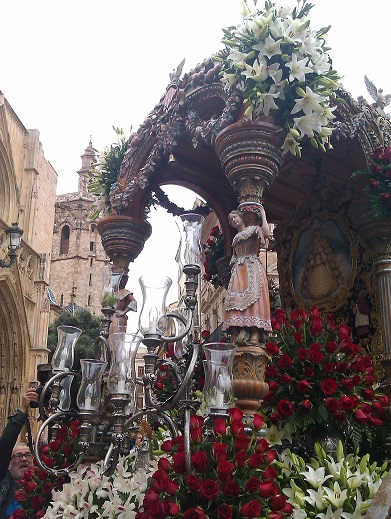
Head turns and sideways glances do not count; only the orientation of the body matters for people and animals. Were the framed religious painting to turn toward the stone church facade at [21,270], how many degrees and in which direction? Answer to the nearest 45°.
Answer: approximately 135° to its right

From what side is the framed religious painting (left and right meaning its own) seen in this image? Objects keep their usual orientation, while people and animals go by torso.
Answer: front

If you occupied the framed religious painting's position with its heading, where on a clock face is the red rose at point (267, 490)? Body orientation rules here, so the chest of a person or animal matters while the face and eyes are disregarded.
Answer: The red rose is roughly at 12 o'clock from the framed religious painting.

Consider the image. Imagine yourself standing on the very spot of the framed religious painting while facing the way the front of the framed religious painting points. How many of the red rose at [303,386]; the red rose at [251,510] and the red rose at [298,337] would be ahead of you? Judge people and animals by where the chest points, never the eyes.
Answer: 3

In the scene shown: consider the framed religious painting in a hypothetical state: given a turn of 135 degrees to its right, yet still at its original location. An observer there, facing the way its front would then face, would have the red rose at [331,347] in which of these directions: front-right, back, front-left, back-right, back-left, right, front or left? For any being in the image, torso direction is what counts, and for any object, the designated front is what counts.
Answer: back-left

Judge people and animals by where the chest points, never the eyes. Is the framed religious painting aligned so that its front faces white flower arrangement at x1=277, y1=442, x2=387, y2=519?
yes

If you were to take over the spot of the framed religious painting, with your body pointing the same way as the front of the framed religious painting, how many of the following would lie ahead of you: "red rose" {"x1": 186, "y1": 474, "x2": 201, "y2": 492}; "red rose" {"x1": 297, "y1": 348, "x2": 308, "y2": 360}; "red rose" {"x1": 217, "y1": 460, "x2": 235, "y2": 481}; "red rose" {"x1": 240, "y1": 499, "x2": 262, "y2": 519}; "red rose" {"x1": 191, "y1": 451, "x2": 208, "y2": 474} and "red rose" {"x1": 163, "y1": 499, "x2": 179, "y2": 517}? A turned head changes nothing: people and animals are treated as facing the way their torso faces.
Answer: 6

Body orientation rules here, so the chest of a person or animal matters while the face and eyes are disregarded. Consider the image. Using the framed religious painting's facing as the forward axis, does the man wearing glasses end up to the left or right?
on its right

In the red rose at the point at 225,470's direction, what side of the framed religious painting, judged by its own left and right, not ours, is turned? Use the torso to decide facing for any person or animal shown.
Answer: front

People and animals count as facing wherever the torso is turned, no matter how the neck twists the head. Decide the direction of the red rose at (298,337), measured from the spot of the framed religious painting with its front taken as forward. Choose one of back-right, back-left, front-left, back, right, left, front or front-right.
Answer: front

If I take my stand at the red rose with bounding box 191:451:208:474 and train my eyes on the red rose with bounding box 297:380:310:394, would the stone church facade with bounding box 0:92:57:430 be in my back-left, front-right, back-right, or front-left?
front-left

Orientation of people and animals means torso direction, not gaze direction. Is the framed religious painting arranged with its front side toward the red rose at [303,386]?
yes

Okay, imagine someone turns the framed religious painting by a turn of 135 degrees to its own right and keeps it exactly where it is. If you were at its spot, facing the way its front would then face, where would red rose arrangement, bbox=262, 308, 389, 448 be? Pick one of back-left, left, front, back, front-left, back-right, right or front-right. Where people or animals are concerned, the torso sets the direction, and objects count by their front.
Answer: back-left

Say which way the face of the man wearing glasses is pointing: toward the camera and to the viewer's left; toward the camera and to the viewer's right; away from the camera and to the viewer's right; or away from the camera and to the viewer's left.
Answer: toward the camera and to the viewer's right

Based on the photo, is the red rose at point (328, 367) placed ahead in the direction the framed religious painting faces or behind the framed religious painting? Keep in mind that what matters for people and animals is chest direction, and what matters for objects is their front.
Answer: ahead

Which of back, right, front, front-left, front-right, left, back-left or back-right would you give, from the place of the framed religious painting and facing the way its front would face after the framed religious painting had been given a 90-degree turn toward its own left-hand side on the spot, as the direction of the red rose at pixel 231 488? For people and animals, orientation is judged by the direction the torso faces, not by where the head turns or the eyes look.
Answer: right

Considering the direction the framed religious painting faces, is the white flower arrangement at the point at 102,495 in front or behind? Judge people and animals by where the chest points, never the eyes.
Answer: in front

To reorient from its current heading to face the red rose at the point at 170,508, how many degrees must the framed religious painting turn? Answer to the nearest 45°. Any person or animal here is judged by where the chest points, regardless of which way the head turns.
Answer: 0° — it already faces it

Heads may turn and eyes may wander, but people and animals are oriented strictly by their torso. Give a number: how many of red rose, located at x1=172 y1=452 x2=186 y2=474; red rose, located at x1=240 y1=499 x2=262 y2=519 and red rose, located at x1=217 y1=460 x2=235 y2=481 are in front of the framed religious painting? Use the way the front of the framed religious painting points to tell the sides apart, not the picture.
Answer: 3
